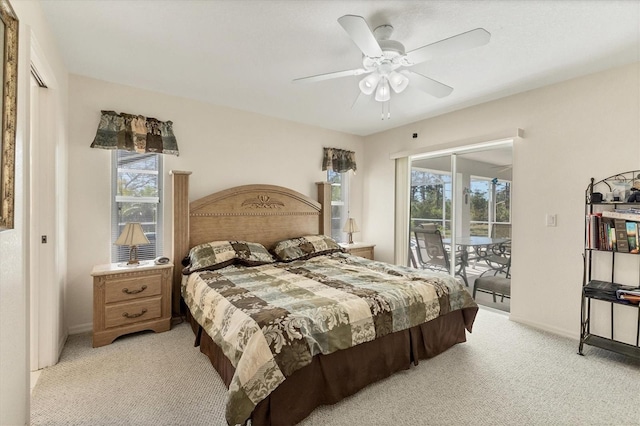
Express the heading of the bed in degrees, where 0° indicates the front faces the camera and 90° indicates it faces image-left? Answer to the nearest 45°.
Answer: approximately 315°

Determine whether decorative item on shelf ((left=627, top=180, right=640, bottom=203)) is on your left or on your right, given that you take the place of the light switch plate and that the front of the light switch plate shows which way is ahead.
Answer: on your left

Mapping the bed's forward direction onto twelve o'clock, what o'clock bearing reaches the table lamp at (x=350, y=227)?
The table lamp is roughly at 8 o'clock from the bed.

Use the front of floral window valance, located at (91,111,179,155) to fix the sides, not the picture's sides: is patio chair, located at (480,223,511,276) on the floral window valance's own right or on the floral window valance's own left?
on the floral window valance's own left

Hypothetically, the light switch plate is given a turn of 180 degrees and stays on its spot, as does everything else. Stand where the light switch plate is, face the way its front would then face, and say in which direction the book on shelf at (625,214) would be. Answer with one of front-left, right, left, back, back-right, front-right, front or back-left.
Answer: back-right

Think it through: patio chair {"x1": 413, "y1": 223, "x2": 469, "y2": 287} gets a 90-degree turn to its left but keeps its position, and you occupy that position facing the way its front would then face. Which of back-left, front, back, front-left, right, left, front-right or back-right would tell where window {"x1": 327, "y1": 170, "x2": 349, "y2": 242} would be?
front-left

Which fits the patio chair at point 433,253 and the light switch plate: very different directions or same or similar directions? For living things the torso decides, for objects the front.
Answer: very different directions

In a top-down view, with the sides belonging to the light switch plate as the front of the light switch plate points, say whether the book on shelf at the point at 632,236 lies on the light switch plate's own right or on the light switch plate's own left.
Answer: on the light switch plate's own left

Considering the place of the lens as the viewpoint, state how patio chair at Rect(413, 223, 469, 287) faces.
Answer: facing away from the viewer and to the right of the viewer

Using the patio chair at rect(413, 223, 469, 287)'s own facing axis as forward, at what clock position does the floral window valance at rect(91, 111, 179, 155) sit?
The floral window valance is roughly at 6 o'clock from the patio chair.

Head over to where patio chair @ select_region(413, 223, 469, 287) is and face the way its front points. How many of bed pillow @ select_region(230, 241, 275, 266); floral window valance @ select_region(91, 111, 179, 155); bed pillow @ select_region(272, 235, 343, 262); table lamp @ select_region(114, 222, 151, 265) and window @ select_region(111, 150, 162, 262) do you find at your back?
5
